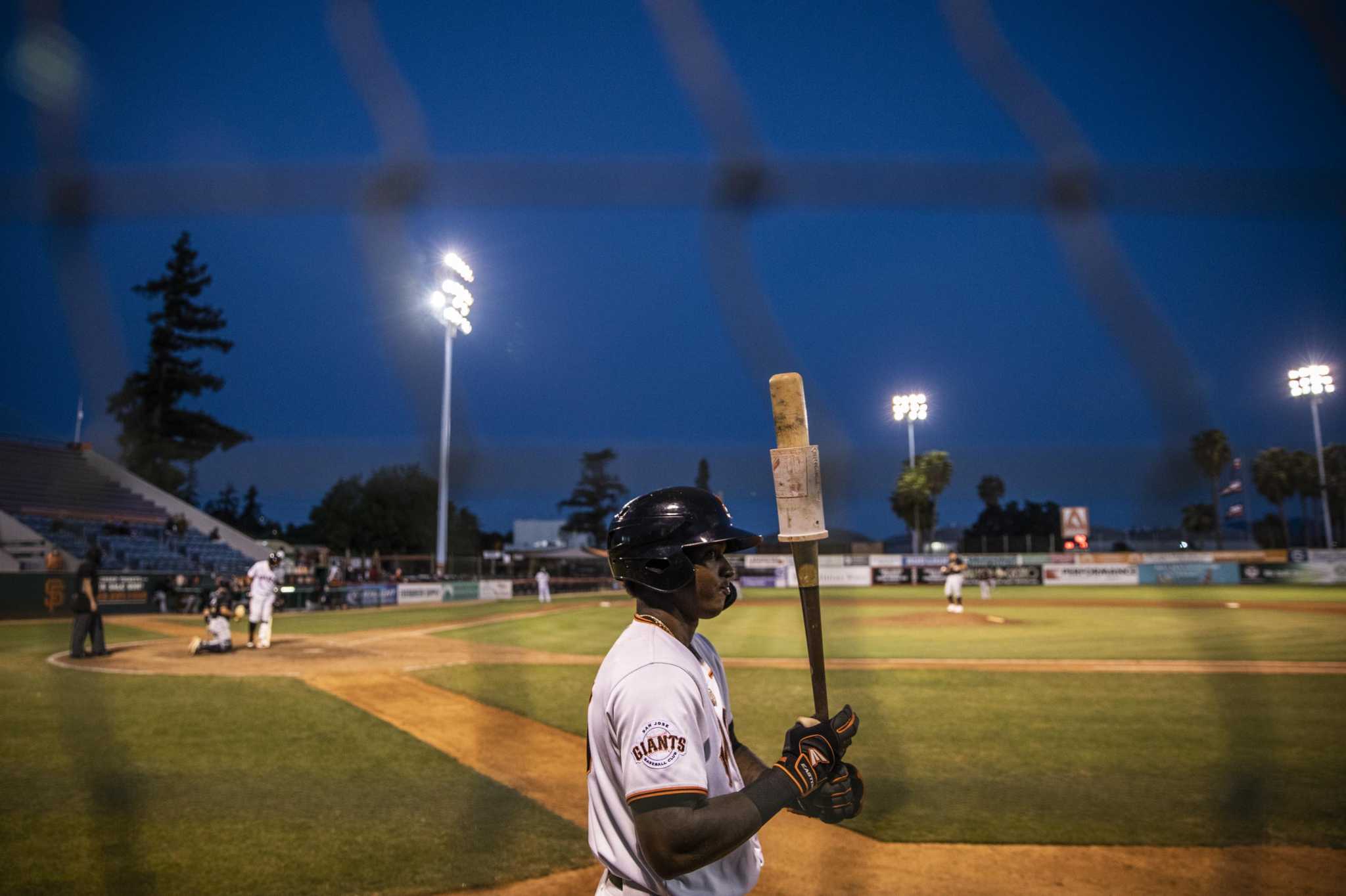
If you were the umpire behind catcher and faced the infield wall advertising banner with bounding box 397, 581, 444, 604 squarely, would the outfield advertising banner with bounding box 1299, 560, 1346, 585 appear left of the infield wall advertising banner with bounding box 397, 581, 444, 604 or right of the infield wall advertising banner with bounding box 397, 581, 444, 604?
right

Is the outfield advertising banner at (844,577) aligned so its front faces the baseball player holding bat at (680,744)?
yes

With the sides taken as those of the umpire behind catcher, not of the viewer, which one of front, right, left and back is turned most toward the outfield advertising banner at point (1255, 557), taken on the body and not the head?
front

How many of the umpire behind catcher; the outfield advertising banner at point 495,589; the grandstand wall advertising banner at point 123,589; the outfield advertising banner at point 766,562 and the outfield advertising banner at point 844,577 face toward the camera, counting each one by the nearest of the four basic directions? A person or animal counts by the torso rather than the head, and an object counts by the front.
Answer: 4

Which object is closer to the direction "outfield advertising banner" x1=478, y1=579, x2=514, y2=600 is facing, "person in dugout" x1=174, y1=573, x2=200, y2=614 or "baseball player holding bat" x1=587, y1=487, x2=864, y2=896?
the baseball player holding bat

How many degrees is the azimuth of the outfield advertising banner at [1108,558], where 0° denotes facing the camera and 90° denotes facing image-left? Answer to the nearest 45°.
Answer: approximately 0°

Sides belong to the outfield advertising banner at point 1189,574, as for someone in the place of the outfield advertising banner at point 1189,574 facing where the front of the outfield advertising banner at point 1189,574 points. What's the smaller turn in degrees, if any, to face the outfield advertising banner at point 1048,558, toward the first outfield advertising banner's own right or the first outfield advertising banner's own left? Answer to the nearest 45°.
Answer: approximately 90° to the first outfield advertising banner's own right

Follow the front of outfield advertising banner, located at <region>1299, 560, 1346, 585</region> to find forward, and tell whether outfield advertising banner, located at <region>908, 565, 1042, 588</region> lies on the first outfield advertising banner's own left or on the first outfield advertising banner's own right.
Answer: on the first outfield advertising banner's own right

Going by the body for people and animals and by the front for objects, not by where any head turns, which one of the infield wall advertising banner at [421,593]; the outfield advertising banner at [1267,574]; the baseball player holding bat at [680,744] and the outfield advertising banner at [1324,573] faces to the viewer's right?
the baseball player holding bat

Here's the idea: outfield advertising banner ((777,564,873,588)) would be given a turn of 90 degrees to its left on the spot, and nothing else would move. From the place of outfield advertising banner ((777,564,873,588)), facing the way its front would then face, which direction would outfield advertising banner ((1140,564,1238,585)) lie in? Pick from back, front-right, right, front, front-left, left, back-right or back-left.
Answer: front

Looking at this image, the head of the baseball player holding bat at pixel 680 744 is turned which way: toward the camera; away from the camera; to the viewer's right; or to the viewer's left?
to the viewer's right

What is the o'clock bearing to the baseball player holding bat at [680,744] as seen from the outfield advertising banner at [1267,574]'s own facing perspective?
The baseball player holding bat is roughly at 12 o'clock from the outfield advertising banner.

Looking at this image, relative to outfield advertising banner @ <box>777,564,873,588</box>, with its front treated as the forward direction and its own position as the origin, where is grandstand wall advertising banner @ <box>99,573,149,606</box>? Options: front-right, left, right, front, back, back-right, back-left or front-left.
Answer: front-right

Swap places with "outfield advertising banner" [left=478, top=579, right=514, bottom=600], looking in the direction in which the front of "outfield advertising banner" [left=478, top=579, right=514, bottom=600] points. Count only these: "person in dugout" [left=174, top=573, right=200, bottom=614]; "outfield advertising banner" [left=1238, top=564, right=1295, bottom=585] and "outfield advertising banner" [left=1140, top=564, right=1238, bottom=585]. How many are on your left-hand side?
2
